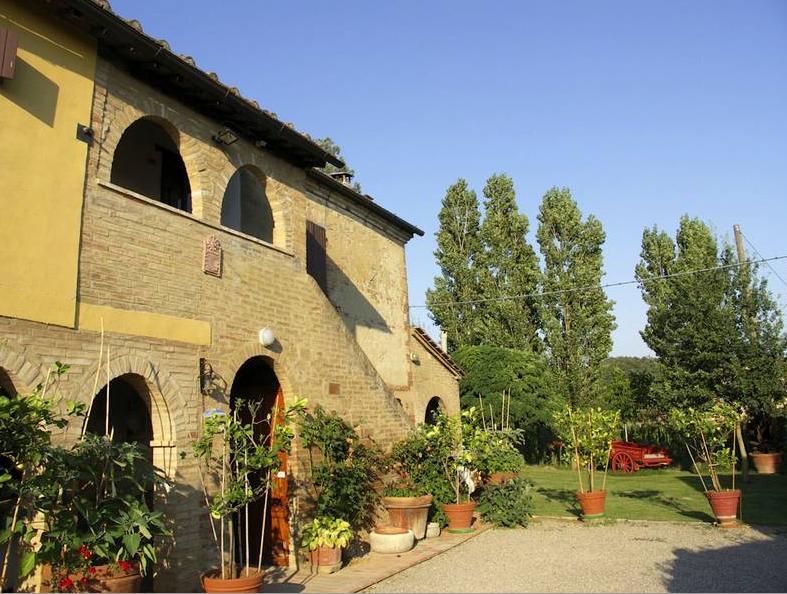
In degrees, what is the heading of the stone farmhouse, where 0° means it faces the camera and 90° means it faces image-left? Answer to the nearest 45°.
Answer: approximately 315°

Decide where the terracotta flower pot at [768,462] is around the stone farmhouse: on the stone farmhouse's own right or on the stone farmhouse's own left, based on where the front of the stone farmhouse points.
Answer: on the stone farmhouse's own left

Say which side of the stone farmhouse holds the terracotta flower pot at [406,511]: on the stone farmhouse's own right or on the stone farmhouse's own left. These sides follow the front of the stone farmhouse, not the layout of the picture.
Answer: on the stone farmhouse's own left

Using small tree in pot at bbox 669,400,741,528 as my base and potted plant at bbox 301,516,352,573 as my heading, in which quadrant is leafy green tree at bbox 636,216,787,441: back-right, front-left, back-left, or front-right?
back-right

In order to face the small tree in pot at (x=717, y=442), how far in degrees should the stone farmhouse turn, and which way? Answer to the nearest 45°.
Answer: approximately 45° to its left

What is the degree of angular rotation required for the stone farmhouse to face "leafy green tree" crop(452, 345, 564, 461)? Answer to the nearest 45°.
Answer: approximately 90° to its left

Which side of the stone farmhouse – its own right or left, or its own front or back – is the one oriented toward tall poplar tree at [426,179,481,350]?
left

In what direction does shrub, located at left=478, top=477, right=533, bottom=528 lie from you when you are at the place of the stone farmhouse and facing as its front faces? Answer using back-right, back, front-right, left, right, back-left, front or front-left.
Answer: left

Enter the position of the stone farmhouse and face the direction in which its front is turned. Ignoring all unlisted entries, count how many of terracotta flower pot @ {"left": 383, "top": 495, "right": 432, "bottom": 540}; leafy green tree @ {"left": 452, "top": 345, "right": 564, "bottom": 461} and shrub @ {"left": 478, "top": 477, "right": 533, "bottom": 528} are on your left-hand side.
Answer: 3
